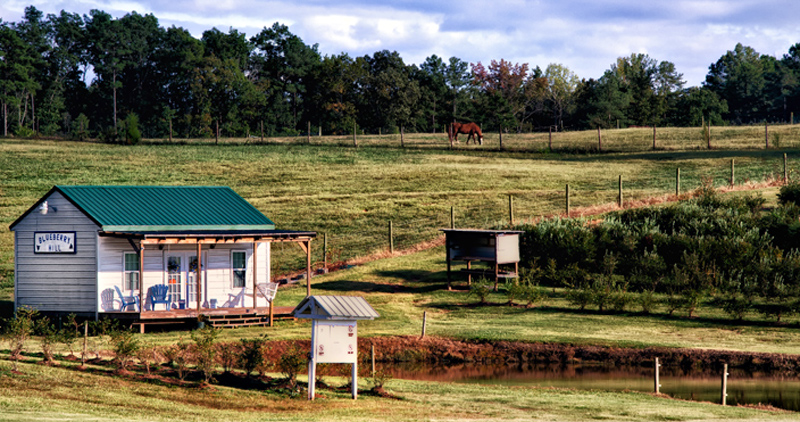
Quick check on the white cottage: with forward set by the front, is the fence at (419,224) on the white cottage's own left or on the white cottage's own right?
on the white cottage's own left

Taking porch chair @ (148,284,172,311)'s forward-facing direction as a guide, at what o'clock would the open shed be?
The open shed is roughly at 10 o'clock from the porch chair.

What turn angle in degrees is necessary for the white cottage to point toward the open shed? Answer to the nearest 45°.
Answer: approximately 45° to its left

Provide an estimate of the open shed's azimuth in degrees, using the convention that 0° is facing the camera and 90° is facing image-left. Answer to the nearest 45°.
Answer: approximately 45°

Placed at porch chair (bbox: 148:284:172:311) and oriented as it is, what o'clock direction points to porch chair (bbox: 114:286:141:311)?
porch chair (bbox: 114:286:141:311) is roughly at 4 o'clock from porch chair (bbox: 148:284:172:311).

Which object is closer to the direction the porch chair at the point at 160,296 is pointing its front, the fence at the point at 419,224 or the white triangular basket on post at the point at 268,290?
the white triangular basket on post

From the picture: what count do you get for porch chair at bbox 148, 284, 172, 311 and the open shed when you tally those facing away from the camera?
0

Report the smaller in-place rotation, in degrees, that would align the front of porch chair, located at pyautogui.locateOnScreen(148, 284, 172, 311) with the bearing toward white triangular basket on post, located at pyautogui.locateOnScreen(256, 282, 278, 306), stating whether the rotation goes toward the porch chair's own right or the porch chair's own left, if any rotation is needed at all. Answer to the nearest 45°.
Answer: approximately 45° to the porch chair's own left

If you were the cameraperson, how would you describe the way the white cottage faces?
facing the viewer and to the right of the viewer

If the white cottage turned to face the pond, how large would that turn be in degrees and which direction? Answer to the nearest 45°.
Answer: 0° — it already faces it

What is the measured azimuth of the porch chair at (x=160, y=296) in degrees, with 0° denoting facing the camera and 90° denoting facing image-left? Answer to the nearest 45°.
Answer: approximately 315°
